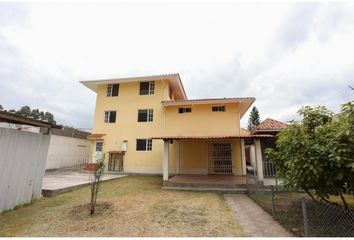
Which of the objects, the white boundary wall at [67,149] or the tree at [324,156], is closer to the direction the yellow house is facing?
the tree

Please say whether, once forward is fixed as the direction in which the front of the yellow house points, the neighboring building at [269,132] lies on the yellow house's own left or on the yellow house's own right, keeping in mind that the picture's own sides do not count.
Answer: on the yellow house's own left

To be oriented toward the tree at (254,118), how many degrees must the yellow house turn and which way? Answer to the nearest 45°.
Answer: approximately 135° to its left

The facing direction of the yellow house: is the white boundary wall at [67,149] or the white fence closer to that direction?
the white fence

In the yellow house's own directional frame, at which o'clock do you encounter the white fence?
The white fence is roughly at 1 o'clock from the yellow house.

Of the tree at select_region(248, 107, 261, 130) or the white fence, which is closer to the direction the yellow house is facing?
the white fence

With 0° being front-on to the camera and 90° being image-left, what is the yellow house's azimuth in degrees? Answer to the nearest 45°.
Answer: approximately 0°

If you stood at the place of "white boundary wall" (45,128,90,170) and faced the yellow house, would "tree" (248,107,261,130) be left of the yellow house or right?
left

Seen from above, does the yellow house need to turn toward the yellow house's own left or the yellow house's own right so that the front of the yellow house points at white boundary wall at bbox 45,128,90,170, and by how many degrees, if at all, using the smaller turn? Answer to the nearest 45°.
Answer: approximately 90° to the yellow house's own right
